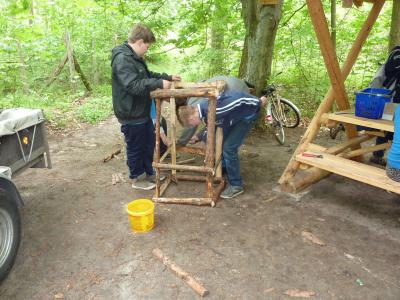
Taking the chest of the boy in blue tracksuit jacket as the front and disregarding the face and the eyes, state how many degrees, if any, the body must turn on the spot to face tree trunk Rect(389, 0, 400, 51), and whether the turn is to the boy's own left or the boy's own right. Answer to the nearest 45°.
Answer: approximately 135° to the boy's own right

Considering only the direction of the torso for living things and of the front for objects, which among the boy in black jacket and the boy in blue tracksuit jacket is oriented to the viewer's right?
the boy in black jacket

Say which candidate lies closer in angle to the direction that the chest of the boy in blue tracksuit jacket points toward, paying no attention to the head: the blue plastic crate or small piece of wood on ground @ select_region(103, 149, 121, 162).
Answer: the small piece of wood on ground

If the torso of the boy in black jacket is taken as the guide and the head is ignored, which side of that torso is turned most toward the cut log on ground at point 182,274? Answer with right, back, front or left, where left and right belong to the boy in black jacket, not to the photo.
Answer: right

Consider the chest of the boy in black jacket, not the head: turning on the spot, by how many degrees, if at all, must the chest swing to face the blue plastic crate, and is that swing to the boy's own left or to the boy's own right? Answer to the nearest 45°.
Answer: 0° — they already face it

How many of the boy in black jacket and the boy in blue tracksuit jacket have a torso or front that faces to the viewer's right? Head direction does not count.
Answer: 1

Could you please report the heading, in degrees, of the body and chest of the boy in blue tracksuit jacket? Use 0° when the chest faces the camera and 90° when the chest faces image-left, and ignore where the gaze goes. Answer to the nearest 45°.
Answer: approximately 90°

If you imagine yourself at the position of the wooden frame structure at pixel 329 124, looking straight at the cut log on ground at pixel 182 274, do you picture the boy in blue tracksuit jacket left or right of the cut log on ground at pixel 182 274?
right

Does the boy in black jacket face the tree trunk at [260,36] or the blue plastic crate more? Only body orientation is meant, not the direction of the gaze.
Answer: the blue plastic crate

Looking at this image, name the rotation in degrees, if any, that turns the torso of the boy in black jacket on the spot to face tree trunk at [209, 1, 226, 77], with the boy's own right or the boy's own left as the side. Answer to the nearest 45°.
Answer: approximately 90° to the boy's own left

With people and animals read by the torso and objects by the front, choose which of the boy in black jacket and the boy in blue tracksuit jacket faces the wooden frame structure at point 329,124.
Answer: the boy in black jacket

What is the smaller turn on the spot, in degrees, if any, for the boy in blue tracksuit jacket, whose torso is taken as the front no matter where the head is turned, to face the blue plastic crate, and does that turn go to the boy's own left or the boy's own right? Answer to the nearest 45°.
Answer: approximately 180°

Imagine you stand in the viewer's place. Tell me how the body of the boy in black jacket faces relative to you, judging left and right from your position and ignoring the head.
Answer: facing to the right of the viewer

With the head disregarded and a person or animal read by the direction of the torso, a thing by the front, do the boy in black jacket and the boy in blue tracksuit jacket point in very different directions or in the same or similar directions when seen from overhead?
very different directions

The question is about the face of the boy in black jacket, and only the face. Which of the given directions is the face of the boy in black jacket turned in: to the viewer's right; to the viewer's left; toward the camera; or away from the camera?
to the viewer's right
